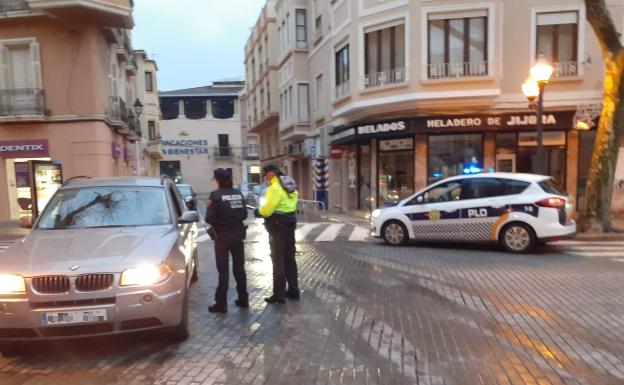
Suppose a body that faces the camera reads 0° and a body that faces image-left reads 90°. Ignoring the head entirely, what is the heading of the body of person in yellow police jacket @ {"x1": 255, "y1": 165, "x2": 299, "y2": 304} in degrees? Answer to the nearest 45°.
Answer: approximately 135°

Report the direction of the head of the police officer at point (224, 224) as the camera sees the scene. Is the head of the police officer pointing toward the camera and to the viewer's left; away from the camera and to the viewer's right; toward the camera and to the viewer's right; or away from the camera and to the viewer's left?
away from the camera and to the viewer's left

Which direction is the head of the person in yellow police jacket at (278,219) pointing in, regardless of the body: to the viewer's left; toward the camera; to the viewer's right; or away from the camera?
to the viewer's left

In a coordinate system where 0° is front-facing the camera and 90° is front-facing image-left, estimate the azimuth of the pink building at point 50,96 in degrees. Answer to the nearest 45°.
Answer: approximately 0°

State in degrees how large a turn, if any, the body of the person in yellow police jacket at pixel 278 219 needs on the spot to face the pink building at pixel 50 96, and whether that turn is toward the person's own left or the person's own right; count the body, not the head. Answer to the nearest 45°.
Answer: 0° — they already face it

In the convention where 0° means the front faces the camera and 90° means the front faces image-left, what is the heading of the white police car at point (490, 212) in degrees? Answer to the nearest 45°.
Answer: approximately 90°
